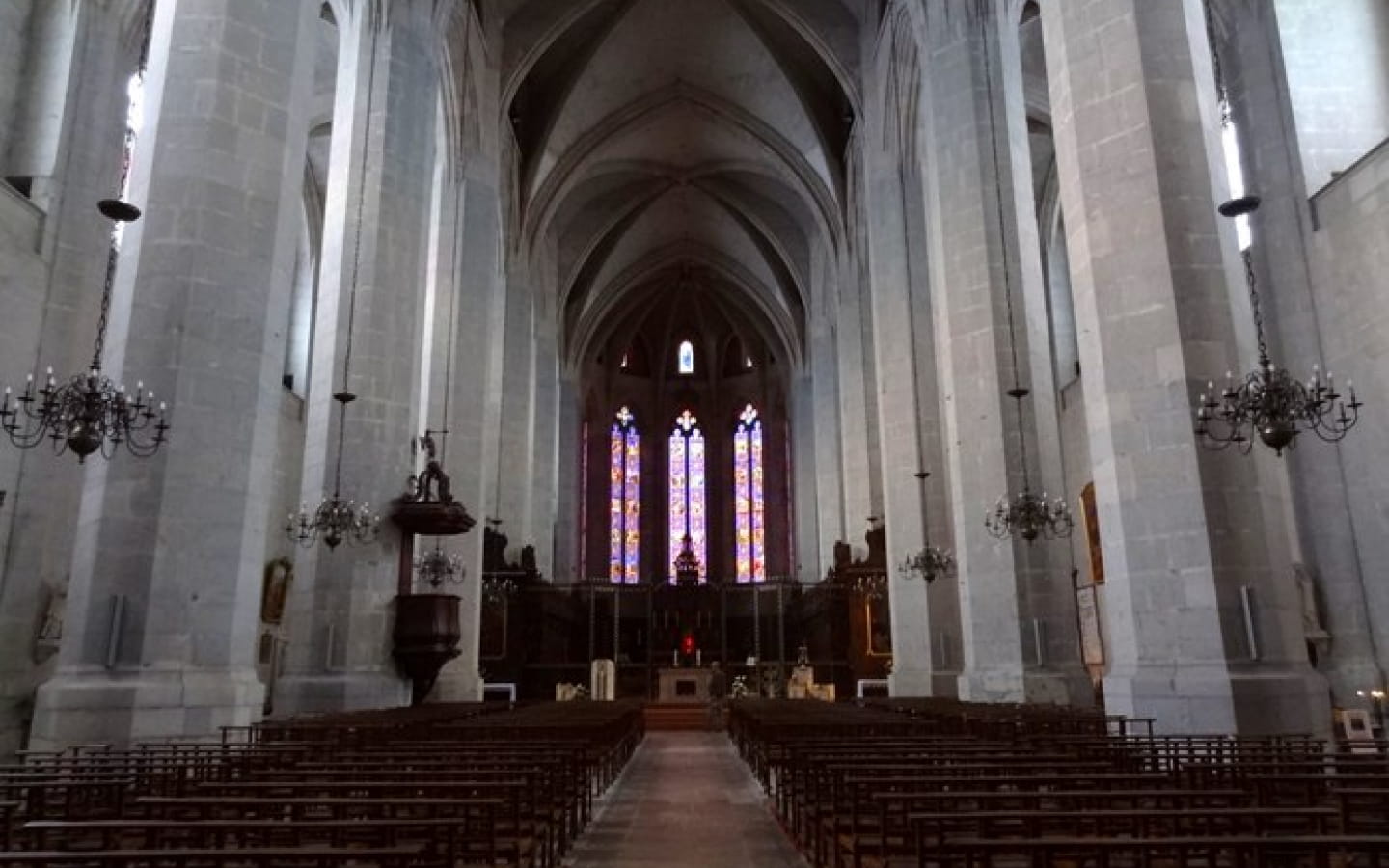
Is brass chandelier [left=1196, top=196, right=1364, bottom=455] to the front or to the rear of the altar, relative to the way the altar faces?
to the front

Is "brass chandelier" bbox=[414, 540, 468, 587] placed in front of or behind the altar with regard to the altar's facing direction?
in front

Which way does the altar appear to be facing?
toward the camera

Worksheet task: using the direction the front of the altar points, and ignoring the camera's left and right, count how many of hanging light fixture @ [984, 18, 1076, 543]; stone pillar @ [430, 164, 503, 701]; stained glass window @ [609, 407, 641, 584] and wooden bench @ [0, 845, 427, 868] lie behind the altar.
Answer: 1

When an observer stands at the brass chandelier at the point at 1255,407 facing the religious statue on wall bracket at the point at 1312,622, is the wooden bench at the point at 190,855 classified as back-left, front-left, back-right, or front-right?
back-left

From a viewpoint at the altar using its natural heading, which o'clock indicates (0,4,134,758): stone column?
The stone column is roughly at 1 o'clock from the altar.

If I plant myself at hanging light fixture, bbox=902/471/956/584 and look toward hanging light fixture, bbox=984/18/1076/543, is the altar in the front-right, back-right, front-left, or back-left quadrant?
back-right

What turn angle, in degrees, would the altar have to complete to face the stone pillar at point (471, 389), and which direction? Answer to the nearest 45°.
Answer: approximately 45° to its right

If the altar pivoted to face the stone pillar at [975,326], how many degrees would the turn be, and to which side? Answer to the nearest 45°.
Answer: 0° — it already faces it

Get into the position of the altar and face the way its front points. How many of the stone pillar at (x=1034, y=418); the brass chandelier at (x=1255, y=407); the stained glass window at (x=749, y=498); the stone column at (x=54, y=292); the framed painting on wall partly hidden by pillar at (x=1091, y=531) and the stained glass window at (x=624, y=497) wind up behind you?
2

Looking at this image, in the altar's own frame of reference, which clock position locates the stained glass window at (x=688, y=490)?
The stained glass window is roughly at 6 o'clock from the altar.

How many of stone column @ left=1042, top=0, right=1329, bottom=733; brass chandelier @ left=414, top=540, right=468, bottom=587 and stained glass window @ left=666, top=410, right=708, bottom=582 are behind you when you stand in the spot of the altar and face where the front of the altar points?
1

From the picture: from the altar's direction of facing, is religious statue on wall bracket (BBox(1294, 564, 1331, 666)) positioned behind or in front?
in front
